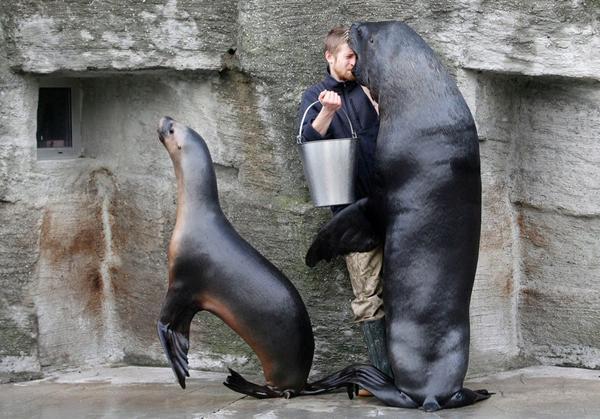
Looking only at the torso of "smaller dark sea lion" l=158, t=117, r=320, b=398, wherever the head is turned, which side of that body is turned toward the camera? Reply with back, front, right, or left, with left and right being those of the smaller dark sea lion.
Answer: left

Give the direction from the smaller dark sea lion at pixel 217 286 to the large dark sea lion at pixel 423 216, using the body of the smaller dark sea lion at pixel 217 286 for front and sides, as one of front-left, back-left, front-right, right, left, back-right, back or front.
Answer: back

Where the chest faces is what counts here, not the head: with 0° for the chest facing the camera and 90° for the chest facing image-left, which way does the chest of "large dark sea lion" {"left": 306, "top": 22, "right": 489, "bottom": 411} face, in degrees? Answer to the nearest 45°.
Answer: approximately 135°

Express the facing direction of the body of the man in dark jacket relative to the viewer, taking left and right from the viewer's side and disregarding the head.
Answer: facing the viewer and to the right of the viewer

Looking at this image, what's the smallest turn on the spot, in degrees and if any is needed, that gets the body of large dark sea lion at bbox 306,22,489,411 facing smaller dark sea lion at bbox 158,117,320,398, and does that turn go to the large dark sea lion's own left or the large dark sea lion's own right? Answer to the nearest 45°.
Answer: approximately 45° to the large dark sea lion's own left

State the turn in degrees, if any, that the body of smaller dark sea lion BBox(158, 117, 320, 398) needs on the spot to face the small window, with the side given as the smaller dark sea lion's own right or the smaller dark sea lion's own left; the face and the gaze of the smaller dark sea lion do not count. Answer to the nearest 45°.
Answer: approximately 45° to the smaller dark sea lion's own right

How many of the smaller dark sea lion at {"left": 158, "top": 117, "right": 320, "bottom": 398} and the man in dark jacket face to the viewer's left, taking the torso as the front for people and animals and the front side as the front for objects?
1

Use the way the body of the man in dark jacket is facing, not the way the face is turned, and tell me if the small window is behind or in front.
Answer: behind

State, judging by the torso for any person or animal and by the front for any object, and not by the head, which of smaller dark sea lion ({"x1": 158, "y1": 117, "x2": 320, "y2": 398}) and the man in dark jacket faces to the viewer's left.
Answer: the smaller dark sea lion
